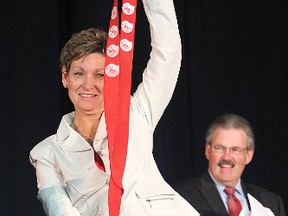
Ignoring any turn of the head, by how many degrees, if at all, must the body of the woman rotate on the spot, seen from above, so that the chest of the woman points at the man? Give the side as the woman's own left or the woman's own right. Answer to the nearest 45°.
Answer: approximately 135° to the woman's own left

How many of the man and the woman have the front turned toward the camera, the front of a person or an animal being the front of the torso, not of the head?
2

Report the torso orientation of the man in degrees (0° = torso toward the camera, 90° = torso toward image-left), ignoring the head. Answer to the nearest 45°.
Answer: approximately 0°

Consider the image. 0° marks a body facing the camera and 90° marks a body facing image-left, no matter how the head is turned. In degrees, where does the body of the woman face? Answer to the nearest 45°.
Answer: approximately 0°
